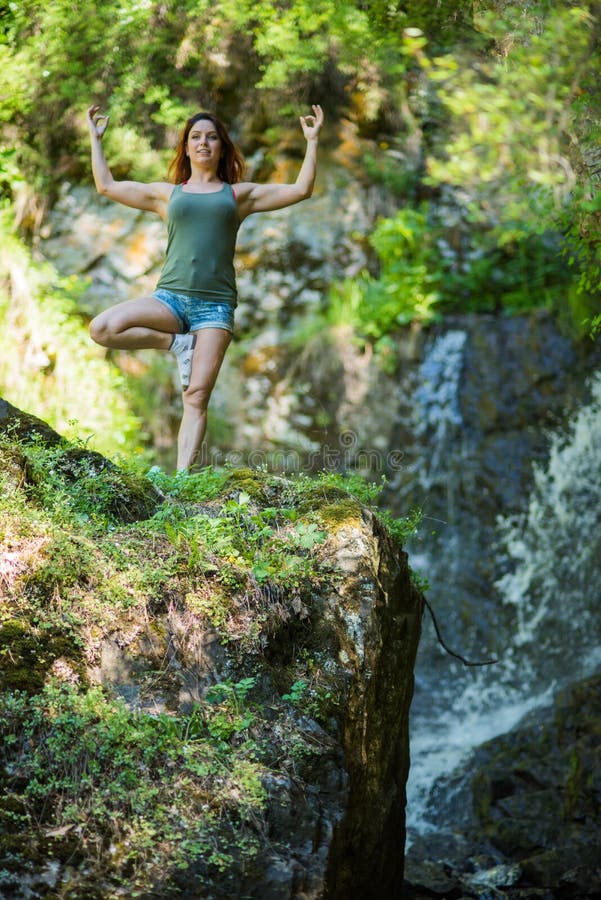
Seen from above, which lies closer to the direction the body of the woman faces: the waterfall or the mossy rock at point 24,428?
the mossy rock

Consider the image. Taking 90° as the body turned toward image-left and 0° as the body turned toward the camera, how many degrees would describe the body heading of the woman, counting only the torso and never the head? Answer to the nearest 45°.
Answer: approximately 0°

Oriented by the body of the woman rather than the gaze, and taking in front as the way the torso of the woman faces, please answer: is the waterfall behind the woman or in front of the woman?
behind
